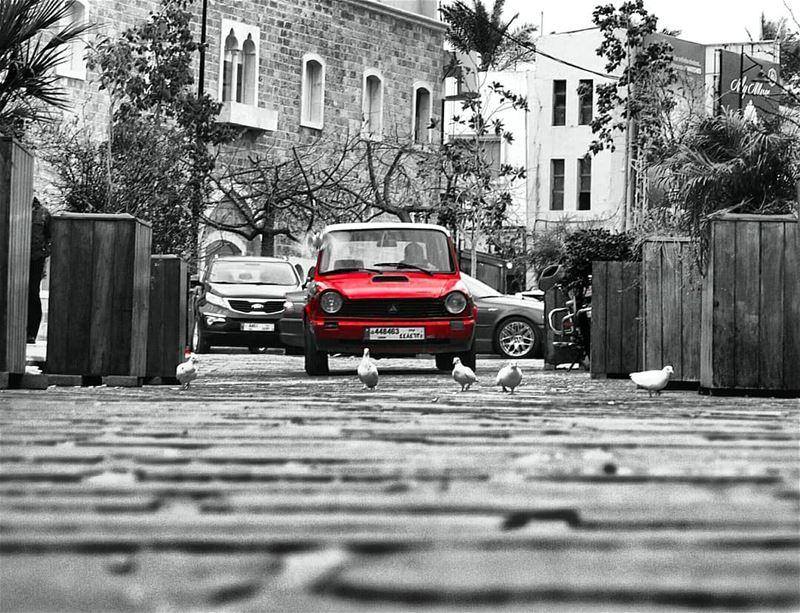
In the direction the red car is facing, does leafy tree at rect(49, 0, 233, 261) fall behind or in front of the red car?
behind

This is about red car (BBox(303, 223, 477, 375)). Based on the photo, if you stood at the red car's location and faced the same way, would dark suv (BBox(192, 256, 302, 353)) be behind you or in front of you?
behind

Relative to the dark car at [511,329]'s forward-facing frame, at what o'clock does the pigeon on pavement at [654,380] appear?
The pigeon on pavement is roughly at 3 o'clock from the dark car.

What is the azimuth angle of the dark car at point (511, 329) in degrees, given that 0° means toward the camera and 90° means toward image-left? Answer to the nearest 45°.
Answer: approximately 270°

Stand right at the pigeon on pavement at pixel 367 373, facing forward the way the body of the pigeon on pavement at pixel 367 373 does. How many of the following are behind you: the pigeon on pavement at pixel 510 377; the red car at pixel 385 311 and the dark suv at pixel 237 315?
2

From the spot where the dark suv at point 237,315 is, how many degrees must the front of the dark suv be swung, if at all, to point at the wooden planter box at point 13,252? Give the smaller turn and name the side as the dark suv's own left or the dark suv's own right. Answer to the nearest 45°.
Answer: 0° — it already faces it
